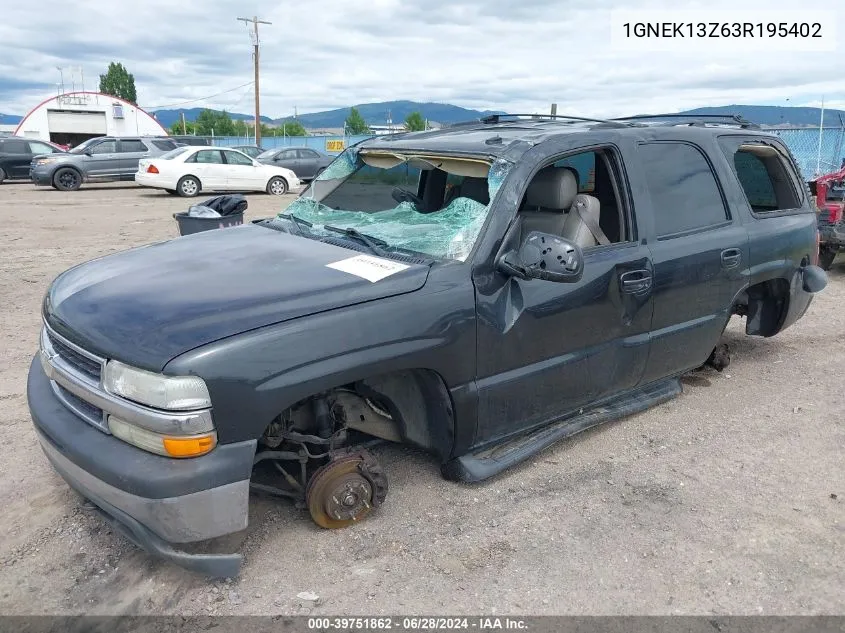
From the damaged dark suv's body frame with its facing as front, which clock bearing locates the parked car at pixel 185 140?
The parked car is roughly at 4 o'clock from the damaged dark suv.

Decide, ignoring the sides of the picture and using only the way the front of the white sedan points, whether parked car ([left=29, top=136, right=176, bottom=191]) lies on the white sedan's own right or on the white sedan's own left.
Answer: on the white sedan's own left

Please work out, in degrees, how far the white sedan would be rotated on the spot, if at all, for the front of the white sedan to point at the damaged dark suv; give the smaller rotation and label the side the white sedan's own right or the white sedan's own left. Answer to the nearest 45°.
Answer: approximately 90° to the white sedan's own right

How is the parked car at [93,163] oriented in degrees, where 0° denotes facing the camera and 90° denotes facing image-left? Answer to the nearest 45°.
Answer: approximately 90°

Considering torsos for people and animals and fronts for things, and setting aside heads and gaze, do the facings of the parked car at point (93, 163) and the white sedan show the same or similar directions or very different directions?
very different directions

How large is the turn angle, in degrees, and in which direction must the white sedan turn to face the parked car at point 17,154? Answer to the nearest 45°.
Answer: approximately 135° to its left

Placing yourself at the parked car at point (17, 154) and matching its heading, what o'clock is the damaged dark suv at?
The damaged dark suv is roughly at 3 o'clock from the parked car.

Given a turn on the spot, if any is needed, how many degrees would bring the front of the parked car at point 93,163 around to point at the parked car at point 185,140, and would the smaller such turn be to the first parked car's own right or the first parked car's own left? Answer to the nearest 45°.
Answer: approximately 135° to the first parked car's own right

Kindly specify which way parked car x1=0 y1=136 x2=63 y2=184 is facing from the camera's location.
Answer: facing to the right of the viewer

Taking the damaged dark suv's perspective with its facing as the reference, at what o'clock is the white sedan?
The white sedan is roughly at 4 o'clock from the damaged dark suv.

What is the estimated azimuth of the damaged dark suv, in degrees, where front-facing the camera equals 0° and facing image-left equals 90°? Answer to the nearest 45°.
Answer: approximately 45°

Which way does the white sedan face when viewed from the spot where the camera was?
facing to the right of the viewer

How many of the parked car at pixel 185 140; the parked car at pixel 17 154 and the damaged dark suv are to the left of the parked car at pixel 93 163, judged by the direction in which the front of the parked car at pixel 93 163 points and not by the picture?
1

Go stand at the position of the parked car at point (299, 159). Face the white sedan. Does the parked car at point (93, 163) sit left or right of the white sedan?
right

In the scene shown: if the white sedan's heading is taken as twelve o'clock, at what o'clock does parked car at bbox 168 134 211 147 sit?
The parked car is roughly at 9 o'clock from the white sedan.
